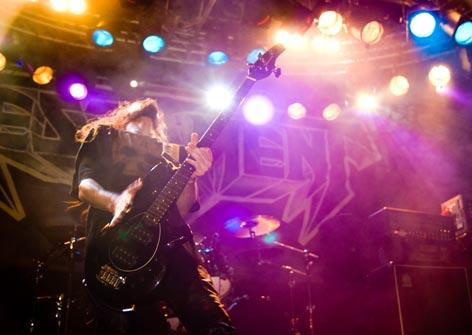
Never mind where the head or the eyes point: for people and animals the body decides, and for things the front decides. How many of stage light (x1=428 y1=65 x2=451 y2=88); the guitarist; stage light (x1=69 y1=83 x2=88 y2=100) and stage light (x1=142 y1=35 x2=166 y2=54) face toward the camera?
4

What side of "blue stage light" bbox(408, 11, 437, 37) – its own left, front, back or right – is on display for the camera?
front

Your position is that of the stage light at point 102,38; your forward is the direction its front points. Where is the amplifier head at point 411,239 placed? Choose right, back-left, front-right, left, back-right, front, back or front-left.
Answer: left

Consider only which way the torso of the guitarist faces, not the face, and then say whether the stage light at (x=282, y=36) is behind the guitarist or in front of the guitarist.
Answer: behind

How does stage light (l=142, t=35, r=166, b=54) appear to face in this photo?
toward the camera

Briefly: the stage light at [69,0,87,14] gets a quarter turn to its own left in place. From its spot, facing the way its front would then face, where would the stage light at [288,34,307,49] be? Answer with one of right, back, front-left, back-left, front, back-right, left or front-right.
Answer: front

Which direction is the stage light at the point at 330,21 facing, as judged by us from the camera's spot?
facing the viewer

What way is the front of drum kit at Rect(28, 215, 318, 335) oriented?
toward the camera

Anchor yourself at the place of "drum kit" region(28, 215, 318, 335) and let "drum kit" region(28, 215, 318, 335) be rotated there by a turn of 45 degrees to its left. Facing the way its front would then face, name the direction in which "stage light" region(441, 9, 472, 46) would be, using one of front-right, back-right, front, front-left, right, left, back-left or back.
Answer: front

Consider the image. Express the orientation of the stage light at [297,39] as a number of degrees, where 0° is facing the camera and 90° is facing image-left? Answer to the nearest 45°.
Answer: approximately 0°

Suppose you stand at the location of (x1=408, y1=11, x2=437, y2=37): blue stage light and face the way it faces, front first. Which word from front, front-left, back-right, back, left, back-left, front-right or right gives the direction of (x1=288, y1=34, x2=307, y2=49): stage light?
right

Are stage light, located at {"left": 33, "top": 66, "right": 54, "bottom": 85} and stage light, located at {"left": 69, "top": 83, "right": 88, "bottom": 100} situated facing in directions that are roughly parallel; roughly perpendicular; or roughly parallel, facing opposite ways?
roughly parallel

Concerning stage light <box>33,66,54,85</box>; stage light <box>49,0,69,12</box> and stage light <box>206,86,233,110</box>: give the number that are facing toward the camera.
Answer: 3
